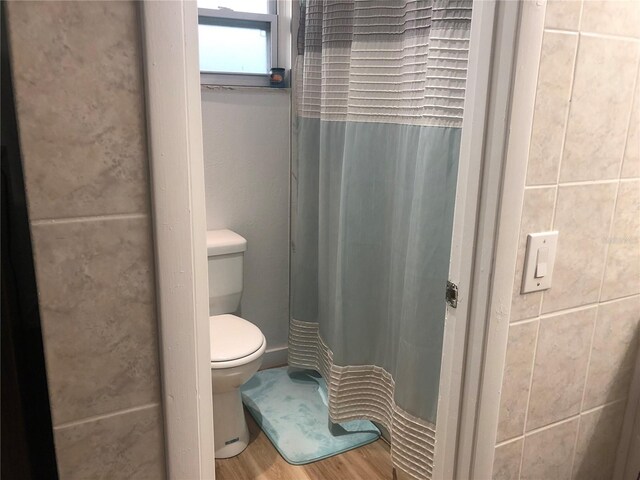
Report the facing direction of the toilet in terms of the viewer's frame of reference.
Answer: facing the viewer and to the right of the viewer
